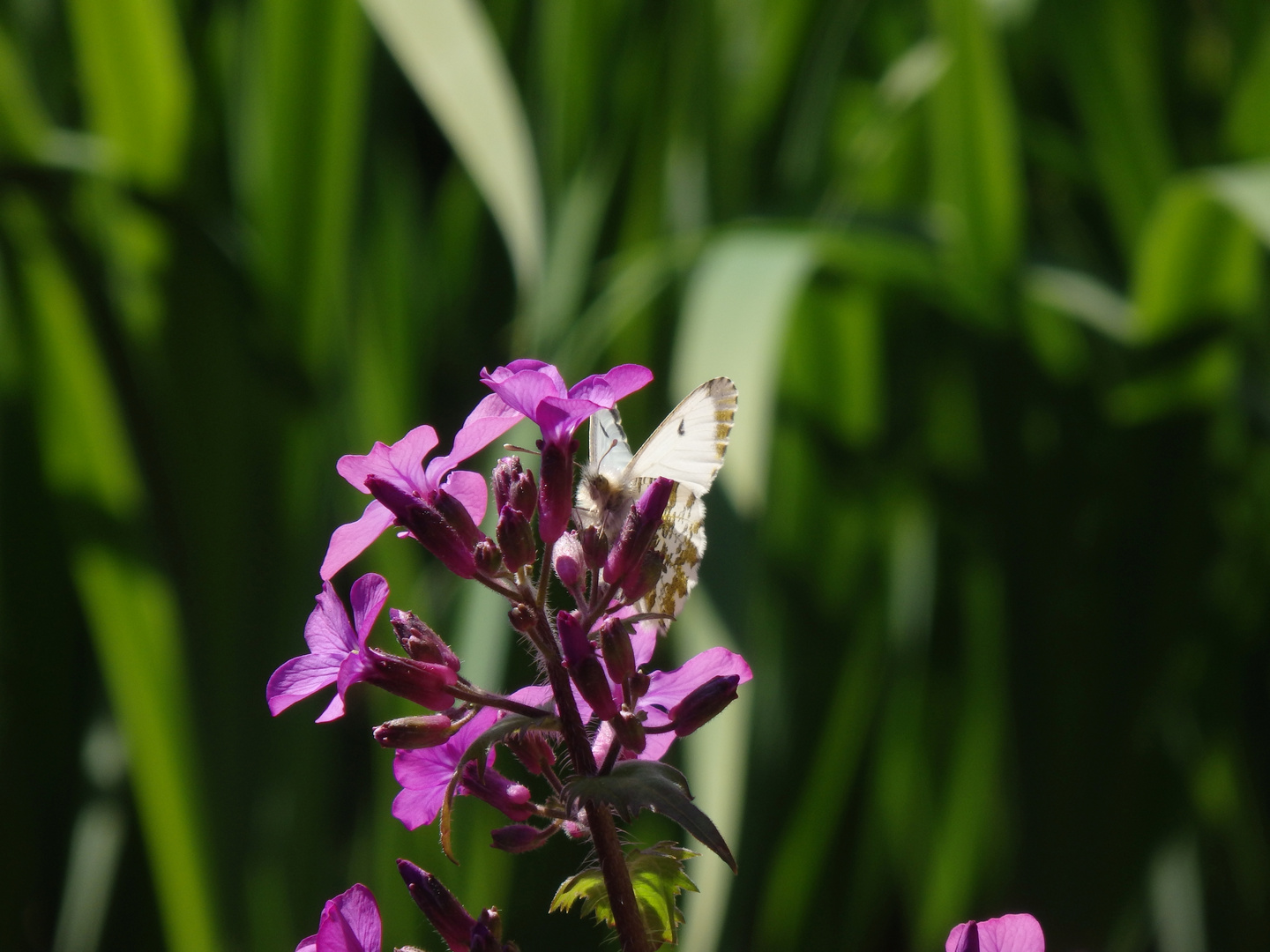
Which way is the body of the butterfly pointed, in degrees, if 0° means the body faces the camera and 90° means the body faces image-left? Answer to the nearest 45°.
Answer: approximately 45°

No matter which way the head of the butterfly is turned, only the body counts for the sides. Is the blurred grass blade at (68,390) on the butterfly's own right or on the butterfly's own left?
on the butterfly's own right

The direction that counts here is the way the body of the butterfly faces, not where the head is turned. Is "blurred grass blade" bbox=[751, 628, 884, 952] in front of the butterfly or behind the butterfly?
behind

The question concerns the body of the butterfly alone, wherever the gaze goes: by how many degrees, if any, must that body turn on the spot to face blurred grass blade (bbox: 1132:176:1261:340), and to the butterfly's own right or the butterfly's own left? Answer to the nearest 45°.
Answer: approximately 180°

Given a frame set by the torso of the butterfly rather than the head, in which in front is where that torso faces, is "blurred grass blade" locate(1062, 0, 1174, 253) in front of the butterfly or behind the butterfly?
behind
